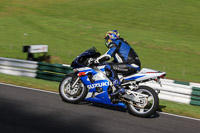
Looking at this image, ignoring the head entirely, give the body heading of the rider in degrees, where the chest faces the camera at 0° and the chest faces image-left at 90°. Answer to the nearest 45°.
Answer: approximately 90°

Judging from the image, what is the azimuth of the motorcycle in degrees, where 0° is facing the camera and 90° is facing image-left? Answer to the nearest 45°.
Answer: approximately 90°
